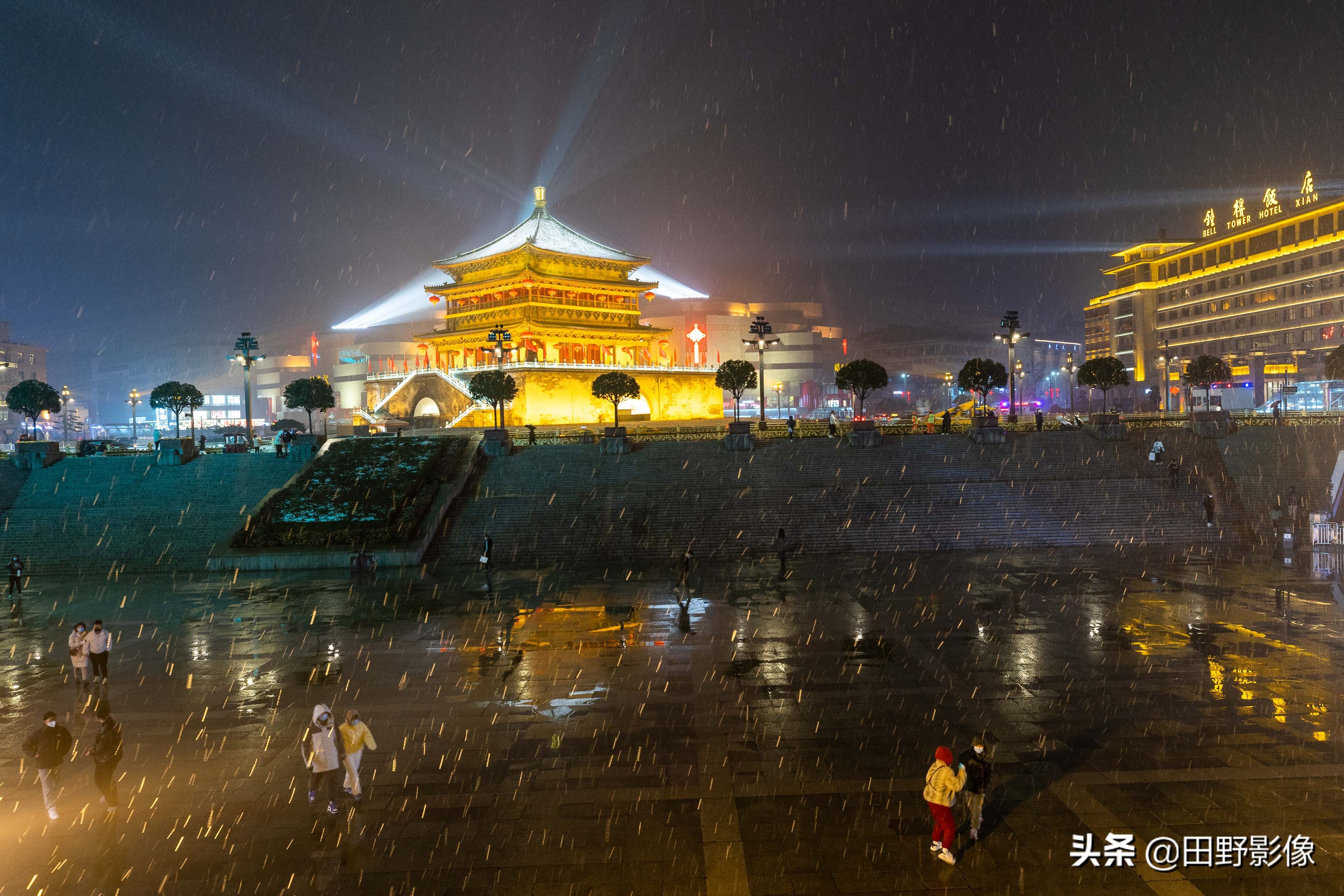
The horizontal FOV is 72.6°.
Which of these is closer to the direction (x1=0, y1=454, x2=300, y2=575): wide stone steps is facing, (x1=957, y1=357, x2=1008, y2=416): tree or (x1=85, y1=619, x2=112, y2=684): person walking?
the person walking

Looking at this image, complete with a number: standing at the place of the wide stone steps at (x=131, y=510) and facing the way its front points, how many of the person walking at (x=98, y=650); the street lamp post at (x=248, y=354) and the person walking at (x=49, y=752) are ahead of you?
2

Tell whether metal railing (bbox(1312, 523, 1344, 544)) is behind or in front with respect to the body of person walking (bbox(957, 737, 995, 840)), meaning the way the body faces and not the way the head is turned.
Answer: behind

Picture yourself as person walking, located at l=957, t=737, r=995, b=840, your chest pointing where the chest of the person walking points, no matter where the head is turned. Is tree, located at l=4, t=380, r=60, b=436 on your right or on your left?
on your right

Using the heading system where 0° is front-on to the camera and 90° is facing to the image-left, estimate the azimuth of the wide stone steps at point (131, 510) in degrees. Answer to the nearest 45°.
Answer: approximately 0°

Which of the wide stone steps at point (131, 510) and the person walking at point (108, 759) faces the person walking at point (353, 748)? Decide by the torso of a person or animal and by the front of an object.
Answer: the wide stone steps

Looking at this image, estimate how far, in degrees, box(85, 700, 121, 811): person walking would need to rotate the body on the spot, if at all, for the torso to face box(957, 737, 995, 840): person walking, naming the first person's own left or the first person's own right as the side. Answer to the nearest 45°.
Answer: approximately 135° to the first person's own left

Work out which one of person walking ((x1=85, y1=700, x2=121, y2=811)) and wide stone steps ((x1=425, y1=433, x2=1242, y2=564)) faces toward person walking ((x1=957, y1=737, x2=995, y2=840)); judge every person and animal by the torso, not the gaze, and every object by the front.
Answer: the wide stone steps

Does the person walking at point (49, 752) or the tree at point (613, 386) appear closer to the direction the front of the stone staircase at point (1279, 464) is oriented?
the person walking

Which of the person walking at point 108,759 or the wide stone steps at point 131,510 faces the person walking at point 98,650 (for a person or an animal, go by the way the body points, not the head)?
the wide stone steps
